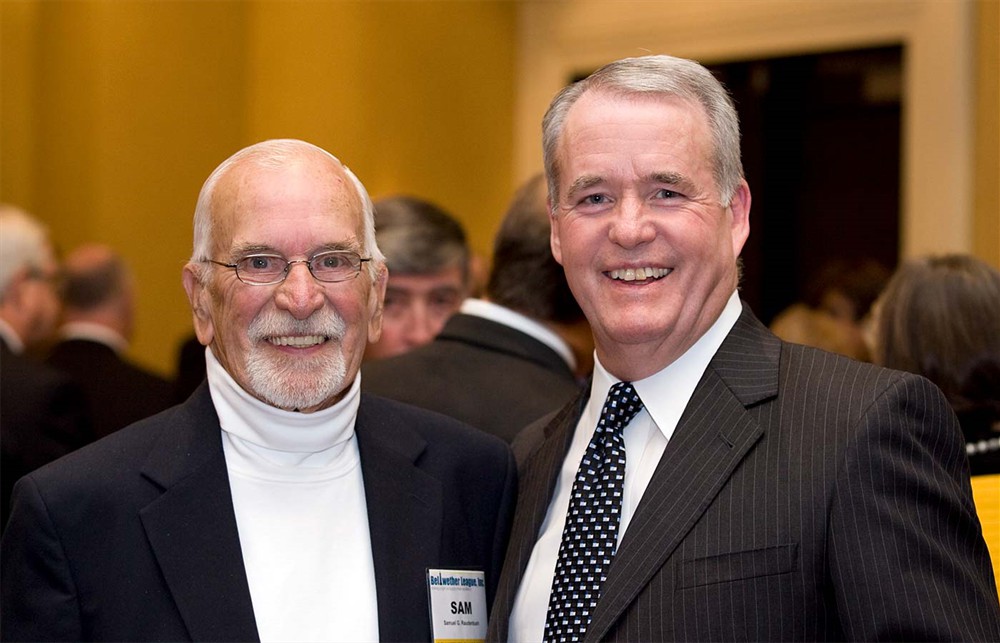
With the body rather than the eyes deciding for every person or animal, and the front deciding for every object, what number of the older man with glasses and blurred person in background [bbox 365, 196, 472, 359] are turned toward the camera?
2

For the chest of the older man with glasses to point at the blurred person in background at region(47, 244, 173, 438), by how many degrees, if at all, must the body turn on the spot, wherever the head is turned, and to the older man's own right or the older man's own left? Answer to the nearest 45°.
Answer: approximately 180°

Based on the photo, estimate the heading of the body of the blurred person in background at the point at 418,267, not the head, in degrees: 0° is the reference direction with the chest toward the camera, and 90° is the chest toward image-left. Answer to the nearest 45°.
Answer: approximately 0°

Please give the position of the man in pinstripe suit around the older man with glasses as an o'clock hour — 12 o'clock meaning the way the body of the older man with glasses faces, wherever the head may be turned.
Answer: The man in pinstripe suit is roughly at 10 o'clock from the older man with glasses.

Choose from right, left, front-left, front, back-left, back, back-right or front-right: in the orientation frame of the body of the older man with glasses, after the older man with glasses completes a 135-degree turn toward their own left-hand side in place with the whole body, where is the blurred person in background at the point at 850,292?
front

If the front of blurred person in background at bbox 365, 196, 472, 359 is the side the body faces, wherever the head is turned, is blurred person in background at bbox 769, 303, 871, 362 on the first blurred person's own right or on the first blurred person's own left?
on the first blurred person's own left
